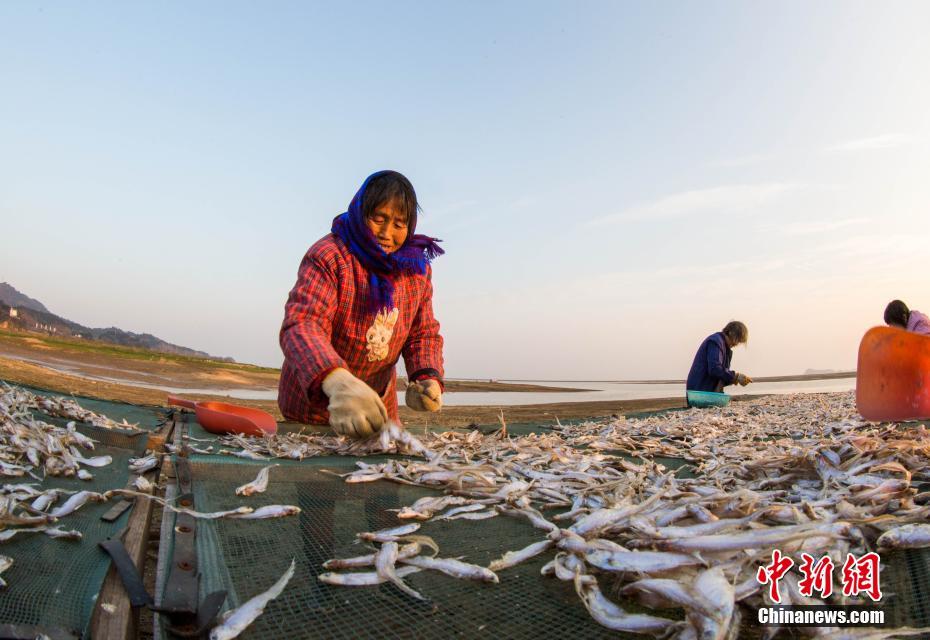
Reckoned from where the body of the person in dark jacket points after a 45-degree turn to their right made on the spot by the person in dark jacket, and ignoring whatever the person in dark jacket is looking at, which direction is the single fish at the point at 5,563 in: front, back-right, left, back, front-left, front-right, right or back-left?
front-right

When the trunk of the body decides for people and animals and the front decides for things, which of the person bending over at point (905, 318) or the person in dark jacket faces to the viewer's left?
the person bending over

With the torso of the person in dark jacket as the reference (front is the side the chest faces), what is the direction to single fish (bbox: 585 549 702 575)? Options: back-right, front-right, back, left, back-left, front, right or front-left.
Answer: right

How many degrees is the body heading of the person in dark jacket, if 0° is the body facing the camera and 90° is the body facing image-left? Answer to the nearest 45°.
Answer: approximately 270°

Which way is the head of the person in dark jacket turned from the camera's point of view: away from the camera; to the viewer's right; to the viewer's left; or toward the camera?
to the viewer's right

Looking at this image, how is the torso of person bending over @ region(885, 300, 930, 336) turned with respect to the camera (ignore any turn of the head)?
to the viewer's left

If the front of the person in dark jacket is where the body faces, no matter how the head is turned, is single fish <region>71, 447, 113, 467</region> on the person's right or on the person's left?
on the person's right

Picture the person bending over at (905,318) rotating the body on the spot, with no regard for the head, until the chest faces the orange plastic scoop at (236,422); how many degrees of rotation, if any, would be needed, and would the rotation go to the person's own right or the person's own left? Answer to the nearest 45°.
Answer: approximately 45° to the person's own left

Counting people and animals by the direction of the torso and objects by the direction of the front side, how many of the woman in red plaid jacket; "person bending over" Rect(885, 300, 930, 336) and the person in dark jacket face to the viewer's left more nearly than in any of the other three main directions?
1

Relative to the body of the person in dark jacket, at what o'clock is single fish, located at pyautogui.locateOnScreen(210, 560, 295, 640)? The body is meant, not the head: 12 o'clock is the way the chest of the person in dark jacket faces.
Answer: The single fish is roughly at 3 o'clock from the person in dark jacket.

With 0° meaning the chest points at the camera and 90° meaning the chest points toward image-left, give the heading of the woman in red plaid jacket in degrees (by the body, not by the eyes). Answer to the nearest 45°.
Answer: approximately 315°

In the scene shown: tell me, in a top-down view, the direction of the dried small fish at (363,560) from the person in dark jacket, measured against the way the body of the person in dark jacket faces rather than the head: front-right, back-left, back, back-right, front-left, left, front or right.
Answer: right

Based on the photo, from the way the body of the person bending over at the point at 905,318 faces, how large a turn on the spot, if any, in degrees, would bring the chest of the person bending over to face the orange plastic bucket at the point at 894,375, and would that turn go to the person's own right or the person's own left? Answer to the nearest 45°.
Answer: approximately 90° to the person's own left
